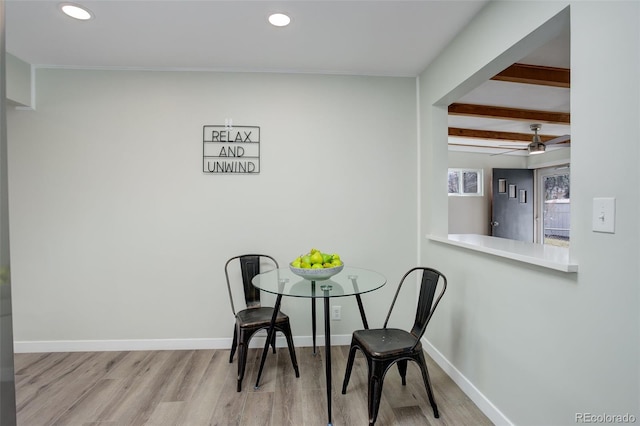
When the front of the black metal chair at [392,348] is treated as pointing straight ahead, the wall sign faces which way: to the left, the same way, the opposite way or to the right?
to the left

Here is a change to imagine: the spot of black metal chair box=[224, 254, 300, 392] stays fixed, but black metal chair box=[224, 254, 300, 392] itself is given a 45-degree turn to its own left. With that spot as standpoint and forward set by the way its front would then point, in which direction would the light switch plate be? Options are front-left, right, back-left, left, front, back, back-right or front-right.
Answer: front-right

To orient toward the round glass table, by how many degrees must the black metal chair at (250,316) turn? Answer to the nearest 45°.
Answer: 0° — it already faces it

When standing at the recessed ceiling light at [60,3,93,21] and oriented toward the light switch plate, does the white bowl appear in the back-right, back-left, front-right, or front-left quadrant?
front-left

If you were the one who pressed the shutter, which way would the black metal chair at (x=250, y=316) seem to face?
facing the viewer and to the right of the viewer

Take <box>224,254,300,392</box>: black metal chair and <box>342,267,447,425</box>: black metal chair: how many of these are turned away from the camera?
0

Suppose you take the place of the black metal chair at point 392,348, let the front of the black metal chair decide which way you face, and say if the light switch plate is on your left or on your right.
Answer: on your left

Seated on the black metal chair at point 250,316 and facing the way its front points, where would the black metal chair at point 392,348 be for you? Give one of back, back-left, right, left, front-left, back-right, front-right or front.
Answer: front

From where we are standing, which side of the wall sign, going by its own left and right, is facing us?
front

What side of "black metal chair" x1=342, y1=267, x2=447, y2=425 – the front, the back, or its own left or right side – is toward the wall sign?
right

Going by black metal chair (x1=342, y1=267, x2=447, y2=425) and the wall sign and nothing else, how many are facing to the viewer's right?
0

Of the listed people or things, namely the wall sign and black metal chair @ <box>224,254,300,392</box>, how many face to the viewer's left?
0
